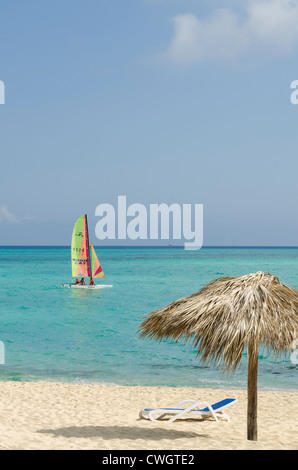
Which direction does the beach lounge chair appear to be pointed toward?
to the viewer's left

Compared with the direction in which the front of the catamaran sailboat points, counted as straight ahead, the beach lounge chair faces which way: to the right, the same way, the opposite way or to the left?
the opposite way

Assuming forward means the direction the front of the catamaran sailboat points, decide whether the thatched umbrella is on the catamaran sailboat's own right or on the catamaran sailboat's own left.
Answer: on the catamaran sailboat's own right

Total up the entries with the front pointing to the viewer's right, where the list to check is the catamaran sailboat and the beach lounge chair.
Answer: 1

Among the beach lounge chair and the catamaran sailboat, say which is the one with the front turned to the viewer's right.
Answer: the catamaran sailboat

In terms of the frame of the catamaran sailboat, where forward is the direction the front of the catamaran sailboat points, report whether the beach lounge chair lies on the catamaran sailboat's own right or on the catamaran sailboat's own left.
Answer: on the catamaran sailboat's own right

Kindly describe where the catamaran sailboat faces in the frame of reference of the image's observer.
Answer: facing to the right of the viewer

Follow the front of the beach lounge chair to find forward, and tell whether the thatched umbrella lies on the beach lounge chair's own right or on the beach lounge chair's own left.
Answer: on the beach lounge chair's own left

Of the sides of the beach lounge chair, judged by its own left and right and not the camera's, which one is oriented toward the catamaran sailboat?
right
